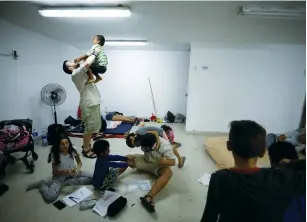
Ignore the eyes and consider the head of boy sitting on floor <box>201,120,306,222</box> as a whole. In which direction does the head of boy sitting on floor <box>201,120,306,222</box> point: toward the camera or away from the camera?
away from the camera

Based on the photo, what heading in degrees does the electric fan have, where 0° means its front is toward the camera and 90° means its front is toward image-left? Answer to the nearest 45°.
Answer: approximately 0°

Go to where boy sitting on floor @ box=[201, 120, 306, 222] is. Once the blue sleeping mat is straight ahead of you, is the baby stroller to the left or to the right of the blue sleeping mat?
left

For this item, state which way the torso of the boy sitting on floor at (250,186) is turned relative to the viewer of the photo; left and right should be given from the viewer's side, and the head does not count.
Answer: facing away from the viewer

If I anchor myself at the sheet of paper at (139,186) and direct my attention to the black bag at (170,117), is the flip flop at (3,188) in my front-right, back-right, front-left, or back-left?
back-left

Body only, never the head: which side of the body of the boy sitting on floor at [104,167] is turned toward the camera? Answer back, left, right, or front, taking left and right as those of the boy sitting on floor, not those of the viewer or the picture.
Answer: right

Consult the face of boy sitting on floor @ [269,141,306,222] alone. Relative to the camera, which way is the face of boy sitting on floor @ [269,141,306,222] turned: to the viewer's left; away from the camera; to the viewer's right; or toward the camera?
away from the camera

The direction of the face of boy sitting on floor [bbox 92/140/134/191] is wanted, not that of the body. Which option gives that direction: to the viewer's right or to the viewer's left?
to the viewer's right
